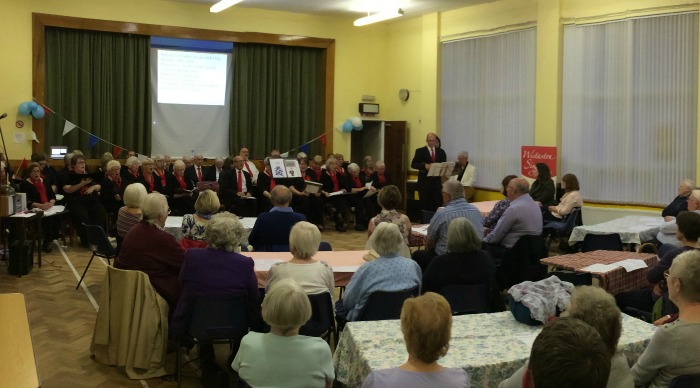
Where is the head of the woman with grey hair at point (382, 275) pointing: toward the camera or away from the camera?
away from the camera

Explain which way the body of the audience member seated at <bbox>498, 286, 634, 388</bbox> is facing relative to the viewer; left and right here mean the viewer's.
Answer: facing away from the viewer and to the left of the viewer

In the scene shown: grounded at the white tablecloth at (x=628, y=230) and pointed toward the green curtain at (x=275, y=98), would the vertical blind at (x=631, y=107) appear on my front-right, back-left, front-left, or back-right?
front-right

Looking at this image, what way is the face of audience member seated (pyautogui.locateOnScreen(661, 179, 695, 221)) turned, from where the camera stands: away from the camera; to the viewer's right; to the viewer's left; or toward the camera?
to the viewer's left

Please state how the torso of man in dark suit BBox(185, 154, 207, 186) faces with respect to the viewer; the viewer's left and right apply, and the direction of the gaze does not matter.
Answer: facing the viewer and to the right of the viewer

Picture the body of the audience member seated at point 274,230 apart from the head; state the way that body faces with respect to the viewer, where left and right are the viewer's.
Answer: facing away from the viewer

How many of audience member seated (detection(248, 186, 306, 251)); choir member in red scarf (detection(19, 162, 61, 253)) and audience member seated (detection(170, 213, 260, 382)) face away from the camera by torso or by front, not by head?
2

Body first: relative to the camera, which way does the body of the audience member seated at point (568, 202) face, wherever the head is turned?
to the viewer's left

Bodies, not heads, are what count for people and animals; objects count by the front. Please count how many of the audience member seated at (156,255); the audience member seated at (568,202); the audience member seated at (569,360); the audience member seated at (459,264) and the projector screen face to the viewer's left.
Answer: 1

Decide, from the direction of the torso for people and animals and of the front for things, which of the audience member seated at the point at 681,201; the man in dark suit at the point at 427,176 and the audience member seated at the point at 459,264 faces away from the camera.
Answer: the audience member seated at the point at 459,264

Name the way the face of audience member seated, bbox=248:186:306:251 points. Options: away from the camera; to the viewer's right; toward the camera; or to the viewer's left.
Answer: away from the camera

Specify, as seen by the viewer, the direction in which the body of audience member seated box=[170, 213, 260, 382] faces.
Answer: away from the camera

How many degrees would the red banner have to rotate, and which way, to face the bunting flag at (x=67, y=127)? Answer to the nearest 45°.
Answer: approximately 90° to its right

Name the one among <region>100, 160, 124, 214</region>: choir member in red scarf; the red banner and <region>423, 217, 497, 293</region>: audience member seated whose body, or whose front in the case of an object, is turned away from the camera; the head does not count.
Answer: the audience member seated

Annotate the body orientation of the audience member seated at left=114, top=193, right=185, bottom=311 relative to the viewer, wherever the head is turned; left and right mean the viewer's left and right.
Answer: facing away from the viewer and to the right of the viewer

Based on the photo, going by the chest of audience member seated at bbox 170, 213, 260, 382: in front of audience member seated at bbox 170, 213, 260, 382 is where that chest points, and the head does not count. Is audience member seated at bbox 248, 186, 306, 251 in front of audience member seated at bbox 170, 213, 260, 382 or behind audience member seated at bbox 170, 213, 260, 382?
in front

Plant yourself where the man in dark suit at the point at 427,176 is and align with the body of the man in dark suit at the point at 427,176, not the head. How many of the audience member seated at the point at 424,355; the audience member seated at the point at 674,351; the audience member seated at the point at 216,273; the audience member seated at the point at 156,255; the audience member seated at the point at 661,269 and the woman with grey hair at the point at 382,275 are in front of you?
6

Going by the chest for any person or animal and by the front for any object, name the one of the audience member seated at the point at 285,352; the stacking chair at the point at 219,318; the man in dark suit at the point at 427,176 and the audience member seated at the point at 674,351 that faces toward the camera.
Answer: the man in dark suit

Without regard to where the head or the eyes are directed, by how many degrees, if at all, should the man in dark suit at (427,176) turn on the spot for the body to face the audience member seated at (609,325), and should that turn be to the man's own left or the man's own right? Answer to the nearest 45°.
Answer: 0° — they already face them

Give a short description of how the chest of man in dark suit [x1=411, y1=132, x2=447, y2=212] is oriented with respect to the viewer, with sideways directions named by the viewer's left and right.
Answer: facing the viewer
